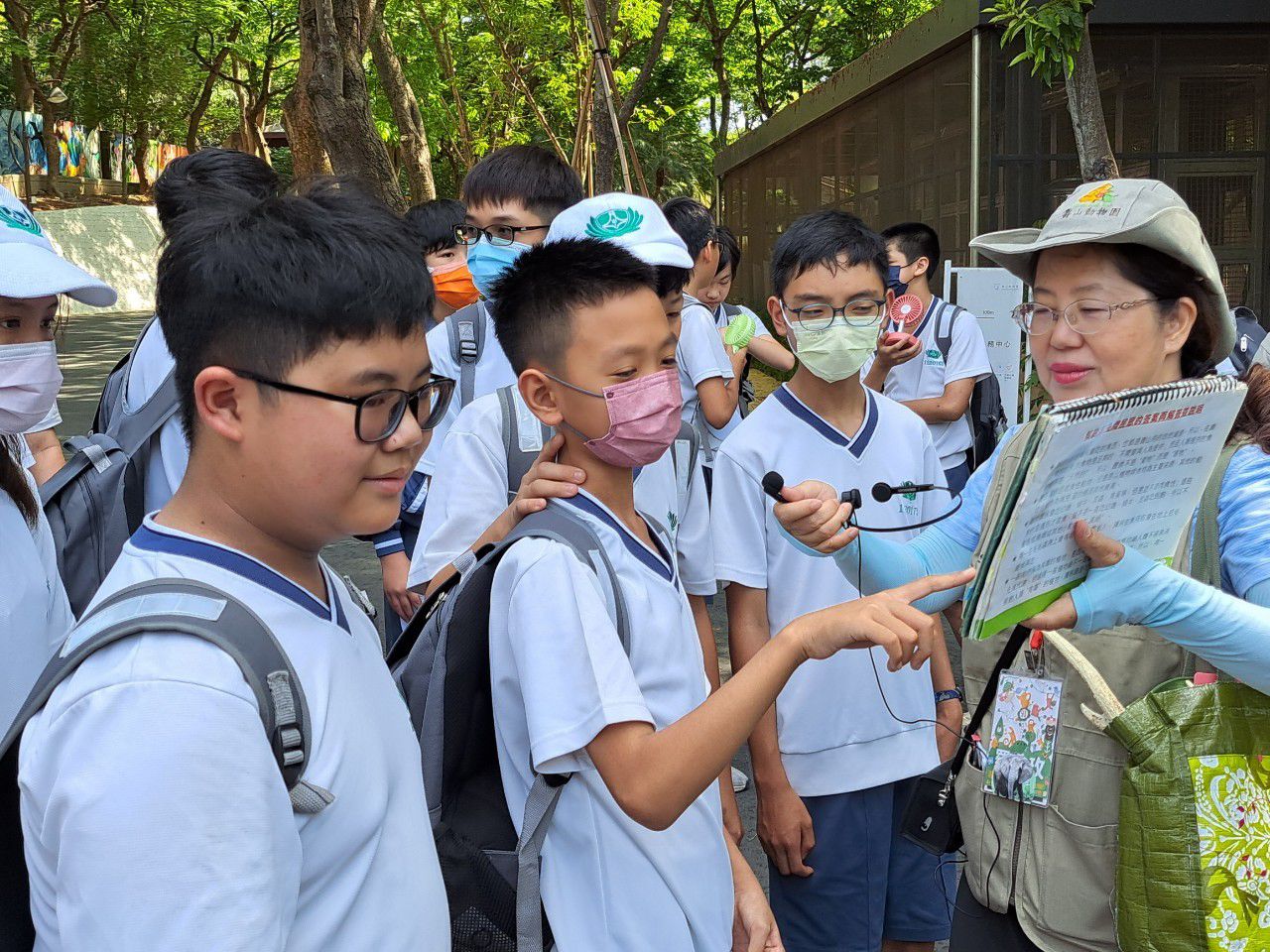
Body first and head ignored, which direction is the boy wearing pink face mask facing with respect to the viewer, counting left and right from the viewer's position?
facing the viewer and to the right of the viewer

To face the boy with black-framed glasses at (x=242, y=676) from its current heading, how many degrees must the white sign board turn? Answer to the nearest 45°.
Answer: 0° — it already faces them

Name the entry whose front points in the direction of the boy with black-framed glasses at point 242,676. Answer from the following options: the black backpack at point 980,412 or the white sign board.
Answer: the white sign board

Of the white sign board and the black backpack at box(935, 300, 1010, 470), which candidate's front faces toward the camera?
the white sign board

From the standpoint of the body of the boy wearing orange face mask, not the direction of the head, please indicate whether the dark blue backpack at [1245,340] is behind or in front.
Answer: in front

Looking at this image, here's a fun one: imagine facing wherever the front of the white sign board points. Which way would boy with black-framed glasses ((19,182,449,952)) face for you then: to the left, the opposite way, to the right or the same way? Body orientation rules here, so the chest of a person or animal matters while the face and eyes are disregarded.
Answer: to the left

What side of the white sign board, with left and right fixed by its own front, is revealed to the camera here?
front

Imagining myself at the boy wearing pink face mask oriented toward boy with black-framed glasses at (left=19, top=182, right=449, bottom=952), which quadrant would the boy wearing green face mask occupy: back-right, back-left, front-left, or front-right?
back-right

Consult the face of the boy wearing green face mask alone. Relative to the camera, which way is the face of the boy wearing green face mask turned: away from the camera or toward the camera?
toward the camera

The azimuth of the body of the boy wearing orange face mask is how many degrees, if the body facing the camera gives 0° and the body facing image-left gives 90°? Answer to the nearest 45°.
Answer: approximately 315°

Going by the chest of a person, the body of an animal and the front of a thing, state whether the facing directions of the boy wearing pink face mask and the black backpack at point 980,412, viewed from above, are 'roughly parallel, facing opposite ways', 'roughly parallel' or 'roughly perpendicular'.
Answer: roughly perpendicular

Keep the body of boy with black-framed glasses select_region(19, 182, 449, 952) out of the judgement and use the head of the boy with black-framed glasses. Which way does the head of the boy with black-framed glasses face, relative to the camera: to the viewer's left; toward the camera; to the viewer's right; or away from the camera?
to the viewer's right
